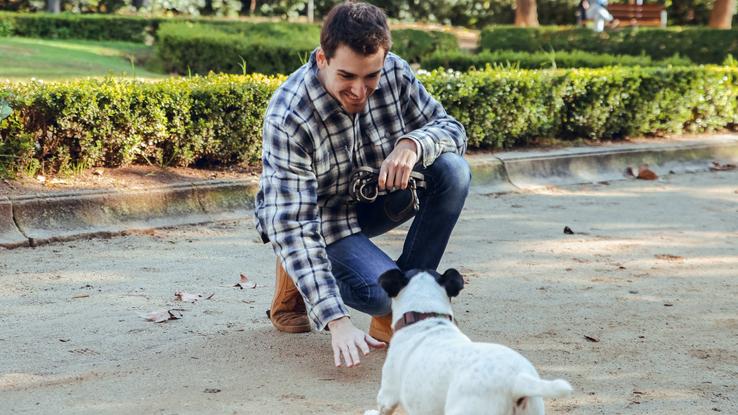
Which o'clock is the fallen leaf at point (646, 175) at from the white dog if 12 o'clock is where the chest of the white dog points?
The fallen leaf is roughly at 2 o'clock from the white dog.

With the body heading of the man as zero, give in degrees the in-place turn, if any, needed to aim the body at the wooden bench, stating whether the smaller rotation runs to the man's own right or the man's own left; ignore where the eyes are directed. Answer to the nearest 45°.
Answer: approximately 135° to the man's own left

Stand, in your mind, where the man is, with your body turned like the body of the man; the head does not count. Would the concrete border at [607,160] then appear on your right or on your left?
on your left

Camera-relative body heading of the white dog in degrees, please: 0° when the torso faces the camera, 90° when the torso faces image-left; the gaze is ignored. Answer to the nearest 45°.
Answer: approximately 135°

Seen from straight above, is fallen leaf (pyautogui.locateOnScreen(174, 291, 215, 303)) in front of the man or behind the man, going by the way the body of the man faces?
behind

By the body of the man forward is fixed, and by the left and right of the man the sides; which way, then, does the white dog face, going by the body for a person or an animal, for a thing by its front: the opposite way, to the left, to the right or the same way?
the opposite way

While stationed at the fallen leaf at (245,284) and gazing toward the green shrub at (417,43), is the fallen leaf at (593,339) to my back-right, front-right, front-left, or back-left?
back-right

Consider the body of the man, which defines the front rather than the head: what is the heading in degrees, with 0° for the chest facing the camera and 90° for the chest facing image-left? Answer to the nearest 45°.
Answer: approximately 315°

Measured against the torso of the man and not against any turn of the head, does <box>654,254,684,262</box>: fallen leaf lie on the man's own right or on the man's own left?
on the man's own left

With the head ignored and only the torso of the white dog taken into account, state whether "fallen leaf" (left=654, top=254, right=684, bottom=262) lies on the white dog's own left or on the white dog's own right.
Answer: on the white dog's own right

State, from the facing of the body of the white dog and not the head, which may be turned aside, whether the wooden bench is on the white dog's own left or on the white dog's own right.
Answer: on the white dog's own right
